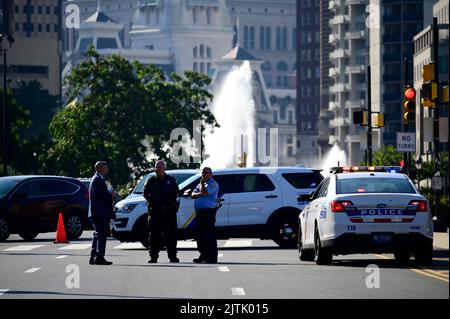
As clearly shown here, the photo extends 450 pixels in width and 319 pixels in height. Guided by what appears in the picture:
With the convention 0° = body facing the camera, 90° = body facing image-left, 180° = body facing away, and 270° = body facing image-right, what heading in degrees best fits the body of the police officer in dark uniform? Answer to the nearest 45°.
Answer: approximately 0°

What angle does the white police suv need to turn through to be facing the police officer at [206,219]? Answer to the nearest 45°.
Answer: approximately 90° to its left

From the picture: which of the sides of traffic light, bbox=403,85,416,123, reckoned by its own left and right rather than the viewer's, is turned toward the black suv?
right

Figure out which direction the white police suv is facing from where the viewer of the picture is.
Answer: facing to the left of the viewer

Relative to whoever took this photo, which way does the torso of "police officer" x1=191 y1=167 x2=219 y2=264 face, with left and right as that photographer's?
facing to the left of the viewer

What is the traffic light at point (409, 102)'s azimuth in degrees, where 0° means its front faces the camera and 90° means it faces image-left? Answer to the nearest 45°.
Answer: approximately 0°

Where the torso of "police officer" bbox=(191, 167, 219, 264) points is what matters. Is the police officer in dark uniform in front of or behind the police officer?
in front

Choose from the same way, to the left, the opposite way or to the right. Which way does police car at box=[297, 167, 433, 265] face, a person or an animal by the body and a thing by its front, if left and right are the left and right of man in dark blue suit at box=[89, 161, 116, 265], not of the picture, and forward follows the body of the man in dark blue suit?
to the left

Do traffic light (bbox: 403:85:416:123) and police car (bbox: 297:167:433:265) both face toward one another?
yes

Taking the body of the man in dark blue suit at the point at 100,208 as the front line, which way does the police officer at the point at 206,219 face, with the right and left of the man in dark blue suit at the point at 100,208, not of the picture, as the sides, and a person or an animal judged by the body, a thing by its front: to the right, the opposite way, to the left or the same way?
the opposite way

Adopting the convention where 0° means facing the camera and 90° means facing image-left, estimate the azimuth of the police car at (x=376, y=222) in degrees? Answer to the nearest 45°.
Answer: approximately 180°

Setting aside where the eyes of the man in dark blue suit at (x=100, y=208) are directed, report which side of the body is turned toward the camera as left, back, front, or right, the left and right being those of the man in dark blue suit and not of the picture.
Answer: right
